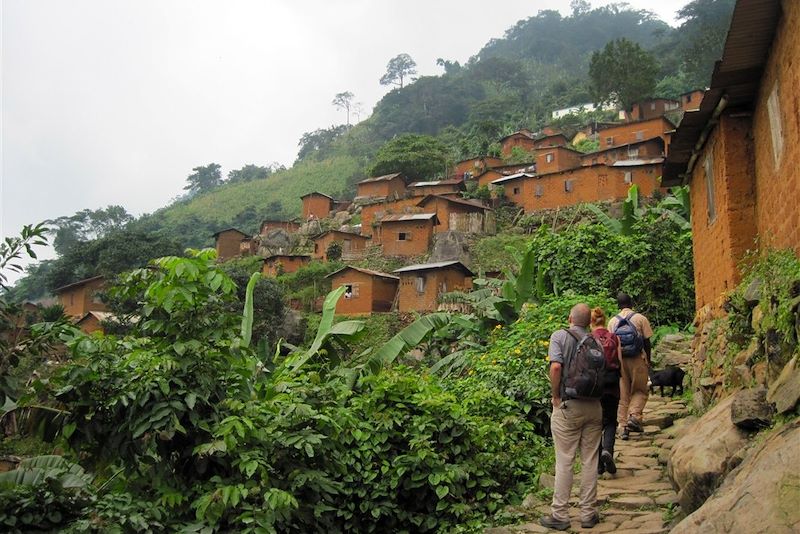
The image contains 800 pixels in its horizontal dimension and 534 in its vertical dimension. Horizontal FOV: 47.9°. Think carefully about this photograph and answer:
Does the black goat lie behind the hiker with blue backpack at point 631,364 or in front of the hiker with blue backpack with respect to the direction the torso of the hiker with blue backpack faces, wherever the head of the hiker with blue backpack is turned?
in front

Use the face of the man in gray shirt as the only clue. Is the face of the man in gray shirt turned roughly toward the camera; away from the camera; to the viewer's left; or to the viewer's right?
away from the camera

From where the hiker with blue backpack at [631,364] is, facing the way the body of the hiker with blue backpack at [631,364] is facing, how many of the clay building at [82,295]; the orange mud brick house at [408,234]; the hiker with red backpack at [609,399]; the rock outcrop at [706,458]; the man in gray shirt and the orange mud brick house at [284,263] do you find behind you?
3

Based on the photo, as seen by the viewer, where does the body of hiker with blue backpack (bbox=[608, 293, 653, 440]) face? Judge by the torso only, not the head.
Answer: away from the camera

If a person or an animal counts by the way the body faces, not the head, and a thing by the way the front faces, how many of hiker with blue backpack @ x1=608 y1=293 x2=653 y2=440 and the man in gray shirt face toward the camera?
0

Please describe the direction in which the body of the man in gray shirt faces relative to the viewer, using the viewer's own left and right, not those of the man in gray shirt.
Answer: facing away from the viewer and to the left of the viewer

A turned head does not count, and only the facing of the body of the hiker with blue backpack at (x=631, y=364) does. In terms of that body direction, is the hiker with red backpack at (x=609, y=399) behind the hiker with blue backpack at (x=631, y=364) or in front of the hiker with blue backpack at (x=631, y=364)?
behind

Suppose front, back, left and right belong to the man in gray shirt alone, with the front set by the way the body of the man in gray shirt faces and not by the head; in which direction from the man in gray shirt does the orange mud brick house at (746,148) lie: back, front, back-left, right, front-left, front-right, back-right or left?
right

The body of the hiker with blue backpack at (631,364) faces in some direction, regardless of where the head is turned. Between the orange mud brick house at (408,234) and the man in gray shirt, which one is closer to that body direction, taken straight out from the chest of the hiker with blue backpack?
the orange mud brick house
